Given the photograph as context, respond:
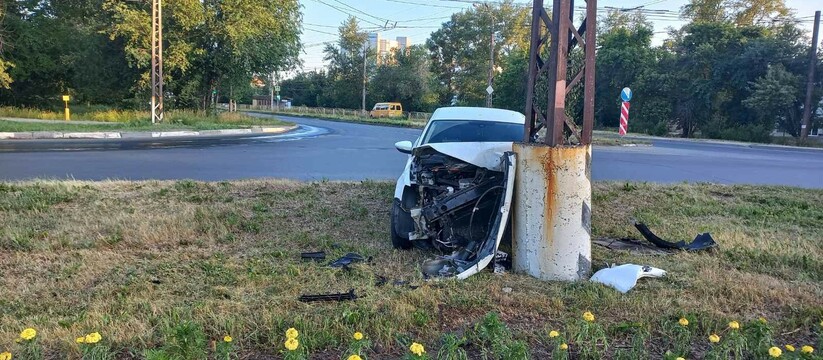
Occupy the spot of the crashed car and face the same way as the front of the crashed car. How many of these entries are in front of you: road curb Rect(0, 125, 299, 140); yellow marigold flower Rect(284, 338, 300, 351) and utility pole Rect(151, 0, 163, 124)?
1

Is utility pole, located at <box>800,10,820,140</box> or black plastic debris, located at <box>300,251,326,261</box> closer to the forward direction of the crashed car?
the black plastic debris

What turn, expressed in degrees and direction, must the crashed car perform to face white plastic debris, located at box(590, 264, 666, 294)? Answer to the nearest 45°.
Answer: approximately 45° to its left

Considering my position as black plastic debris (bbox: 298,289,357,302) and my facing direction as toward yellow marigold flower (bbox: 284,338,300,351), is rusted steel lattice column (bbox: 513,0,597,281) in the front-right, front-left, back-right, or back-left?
back-left

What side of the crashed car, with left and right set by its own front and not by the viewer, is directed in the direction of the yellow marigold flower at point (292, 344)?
front

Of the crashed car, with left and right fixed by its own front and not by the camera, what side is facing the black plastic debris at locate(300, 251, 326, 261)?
right

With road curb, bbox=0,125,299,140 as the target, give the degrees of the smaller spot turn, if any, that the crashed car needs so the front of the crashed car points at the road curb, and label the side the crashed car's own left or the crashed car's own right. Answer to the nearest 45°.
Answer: approximately 135° to the crashed car's own right

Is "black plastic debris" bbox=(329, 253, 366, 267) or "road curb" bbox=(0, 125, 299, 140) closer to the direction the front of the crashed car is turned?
the black plastic debris

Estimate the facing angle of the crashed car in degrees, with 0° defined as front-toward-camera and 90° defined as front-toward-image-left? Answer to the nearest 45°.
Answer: approximately 0°

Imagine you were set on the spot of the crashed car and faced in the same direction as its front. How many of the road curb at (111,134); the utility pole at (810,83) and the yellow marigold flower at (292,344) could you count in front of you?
1

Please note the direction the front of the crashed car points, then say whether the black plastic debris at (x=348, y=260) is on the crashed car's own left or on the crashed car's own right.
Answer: on the crashed car's own right
